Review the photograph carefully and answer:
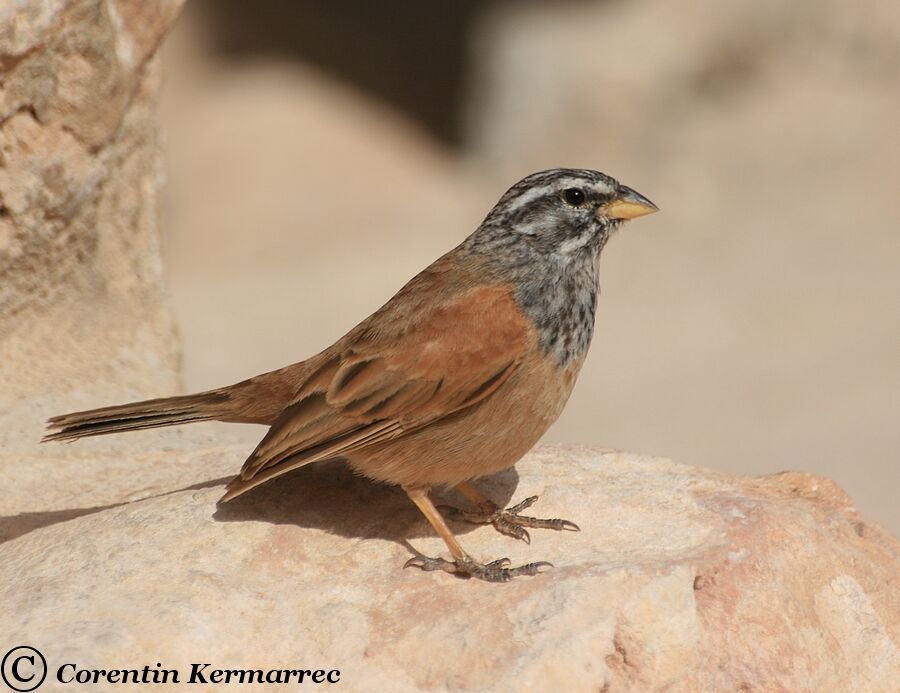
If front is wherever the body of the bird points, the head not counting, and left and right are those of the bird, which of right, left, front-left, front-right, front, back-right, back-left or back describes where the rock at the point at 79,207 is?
back-left

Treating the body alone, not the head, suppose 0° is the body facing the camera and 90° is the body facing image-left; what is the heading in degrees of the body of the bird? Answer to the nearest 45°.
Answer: approximately 270°
